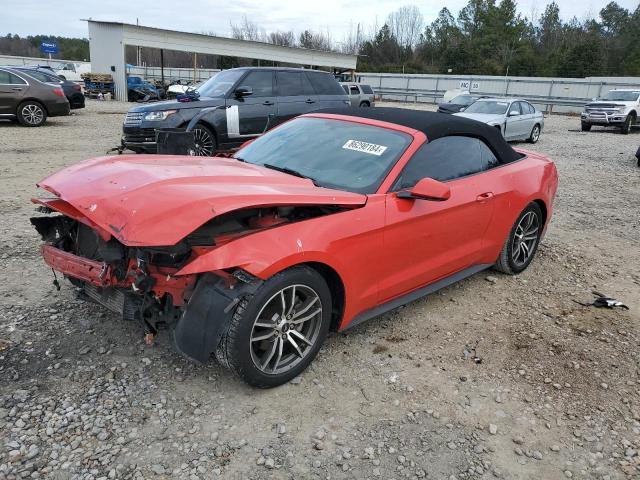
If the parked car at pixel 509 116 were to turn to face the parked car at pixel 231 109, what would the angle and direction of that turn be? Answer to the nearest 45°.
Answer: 0° — it already faces it

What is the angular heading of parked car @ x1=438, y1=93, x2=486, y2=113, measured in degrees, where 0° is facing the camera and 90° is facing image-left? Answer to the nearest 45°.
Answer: approximately 45°

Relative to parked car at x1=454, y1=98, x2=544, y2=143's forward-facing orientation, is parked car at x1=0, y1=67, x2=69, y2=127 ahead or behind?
ahead

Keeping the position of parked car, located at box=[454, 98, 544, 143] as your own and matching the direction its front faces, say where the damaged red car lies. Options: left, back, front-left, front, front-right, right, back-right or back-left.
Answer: front-left

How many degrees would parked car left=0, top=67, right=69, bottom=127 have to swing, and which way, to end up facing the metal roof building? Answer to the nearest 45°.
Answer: approximately 90° to its right

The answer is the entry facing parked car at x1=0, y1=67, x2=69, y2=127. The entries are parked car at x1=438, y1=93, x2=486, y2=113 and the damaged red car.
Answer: parked car at x1=438, y1=93, x2=486, y2=113

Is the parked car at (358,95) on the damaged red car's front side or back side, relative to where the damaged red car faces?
on the back side

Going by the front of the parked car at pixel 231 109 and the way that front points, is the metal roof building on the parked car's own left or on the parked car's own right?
on the parked car's own right

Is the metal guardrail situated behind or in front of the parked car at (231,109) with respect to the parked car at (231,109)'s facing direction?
behind

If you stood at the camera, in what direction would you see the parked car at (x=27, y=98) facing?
facing to the left of the viewer

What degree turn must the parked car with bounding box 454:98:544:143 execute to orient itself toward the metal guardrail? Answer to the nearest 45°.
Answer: approximately 135° to its right

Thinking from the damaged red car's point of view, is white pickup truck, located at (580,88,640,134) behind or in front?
behind

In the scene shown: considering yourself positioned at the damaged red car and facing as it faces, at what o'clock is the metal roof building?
The metal roof building is roughly at 4 o'clock from the damaged red car.

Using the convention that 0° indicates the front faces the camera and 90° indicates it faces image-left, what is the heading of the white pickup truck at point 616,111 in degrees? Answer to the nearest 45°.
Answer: approximately 45°
